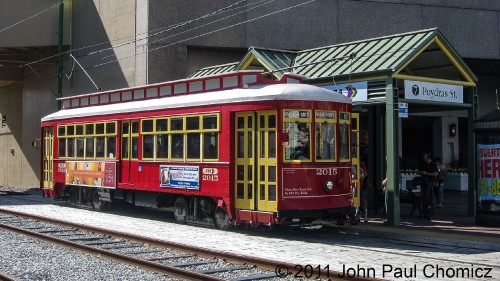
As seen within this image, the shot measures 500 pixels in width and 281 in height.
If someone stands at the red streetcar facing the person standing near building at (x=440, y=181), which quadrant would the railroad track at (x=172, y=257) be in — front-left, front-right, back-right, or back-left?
back-right

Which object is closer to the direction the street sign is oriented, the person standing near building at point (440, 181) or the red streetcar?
the red streetcar

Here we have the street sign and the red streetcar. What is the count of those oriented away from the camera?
0

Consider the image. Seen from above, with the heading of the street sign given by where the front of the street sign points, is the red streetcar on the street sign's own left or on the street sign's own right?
on the street sign's own right

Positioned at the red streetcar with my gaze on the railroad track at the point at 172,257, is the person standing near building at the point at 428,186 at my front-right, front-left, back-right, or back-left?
back-left

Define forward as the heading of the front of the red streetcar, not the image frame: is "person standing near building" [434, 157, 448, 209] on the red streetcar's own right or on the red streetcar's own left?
on the red streetcar's own left

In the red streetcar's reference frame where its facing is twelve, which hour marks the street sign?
The street sign is roughly at 10 o'clock from the red streetcar.

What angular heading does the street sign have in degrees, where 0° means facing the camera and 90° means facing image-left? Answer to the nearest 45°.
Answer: approximately 0°
